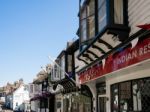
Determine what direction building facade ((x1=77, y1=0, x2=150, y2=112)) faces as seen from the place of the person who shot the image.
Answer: facing the viewer and to the left of the viewer
